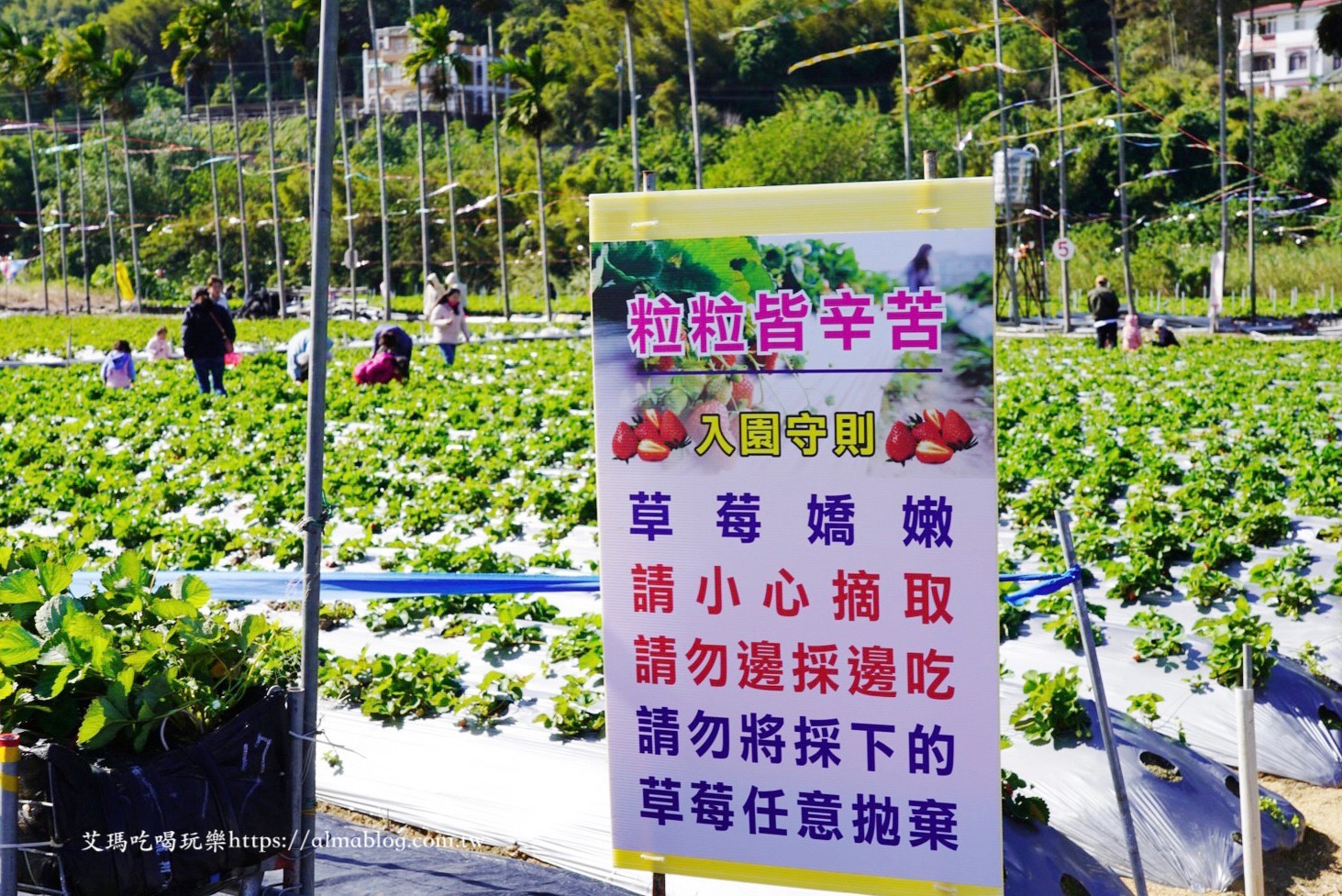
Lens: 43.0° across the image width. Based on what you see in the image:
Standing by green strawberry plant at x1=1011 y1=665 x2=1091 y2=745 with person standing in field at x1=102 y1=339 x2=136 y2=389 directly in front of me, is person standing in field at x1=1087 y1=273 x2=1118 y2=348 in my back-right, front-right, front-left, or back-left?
front-right

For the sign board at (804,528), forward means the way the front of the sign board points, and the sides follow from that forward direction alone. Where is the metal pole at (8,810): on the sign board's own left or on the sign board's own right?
on the sign board's own right

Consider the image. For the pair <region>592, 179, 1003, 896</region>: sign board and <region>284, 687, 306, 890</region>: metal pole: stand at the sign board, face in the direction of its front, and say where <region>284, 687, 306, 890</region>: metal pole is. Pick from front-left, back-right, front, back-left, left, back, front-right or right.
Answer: right

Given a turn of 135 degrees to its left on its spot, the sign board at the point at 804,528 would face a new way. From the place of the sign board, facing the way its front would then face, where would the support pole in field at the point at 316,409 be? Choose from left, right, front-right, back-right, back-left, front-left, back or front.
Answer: back-left

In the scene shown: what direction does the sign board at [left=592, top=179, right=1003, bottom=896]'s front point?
toward the camera

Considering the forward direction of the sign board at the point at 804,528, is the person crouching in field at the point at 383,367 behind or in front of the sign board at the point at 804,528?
behind

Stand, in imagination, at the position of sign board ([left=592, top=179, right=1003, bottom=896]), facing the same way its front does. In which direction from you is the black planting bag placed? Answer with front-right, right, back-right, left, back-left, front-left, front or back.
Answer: right

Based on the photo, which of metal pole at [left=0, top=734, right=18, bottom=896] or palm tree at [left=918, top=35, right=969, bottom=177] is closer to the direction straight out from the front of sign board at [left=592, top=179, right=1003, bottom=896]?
the metal pole

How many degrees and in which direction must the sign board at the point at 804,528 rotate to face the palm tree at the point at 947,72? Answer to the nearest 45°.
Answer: approximately 180°

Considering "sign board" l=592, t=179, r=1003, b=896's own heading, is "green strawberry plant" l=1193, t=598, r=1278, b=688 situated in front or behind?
behind

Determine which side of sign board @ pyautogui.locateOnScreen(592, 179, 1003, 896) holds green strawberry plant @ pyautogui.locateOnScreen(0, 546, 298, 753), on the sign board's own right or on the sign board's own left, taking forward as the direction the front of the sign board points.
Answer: on the sign board's own right

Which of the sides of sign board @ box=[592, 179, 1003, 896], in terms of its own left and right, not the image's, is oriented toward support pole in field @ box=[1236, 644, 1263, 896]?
left

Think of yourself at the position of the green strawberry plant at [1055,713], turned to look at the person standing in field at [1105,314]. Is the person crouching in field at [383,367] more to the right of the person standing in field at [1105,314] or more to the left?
left

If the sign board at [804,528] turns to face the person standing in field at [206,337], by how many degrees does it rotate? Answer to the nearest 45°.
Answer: approximately 135° to its right

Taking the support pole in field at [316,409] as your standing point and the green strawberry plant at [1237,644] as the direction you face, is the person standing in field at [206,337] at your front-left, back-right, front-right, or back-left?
front-left

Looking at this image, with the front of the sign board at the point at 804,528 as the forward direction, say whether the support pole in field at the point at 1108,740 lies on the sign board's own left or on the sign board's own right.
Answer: on the sign board's own left
